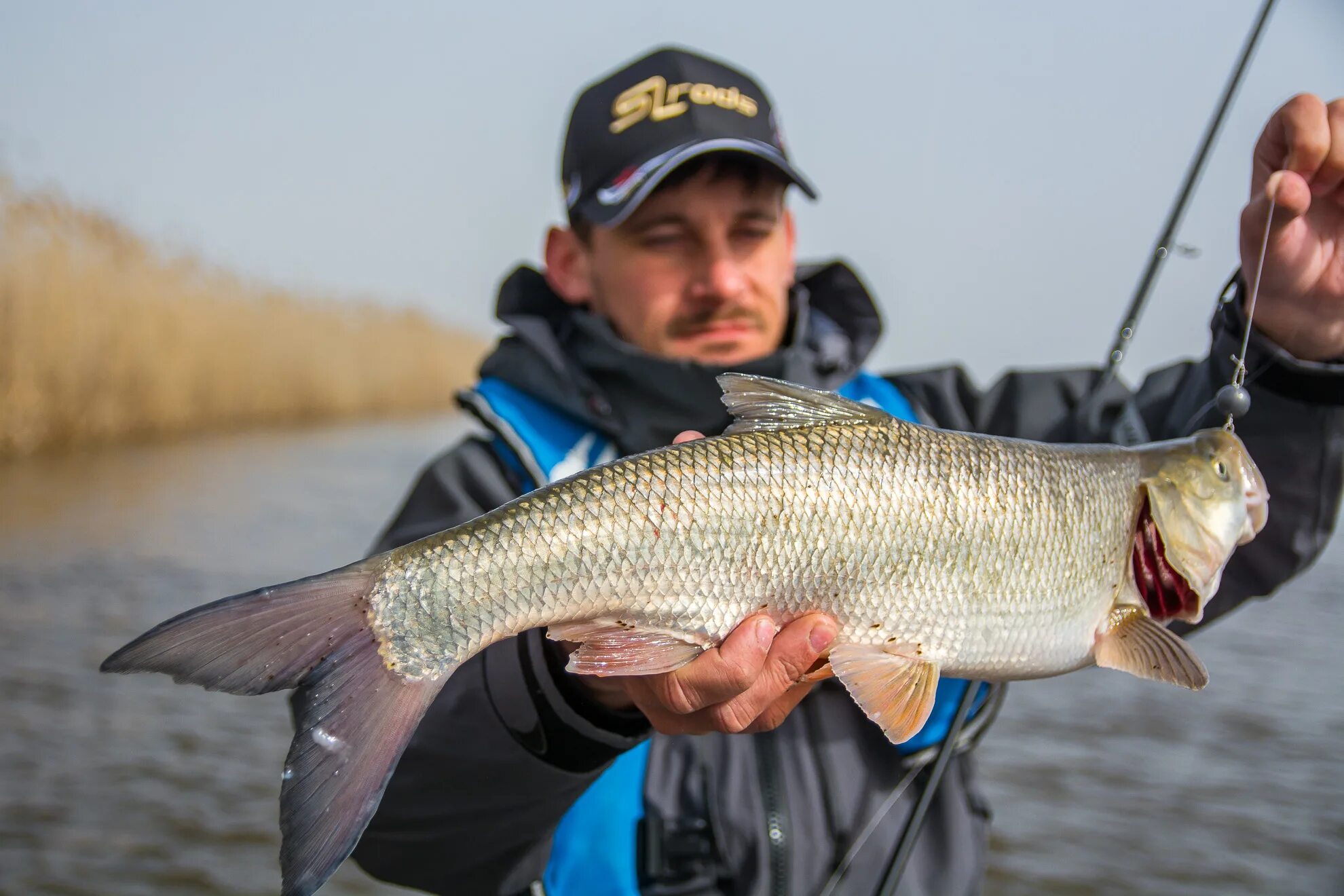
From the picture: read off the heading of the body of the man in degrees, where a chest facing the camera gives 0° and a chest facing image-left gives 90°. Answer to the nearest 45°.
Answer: approximately 0°

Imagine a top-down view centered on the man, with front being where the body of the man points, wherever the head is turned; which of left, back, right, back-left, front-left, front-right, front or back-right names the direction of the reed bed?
back-right
